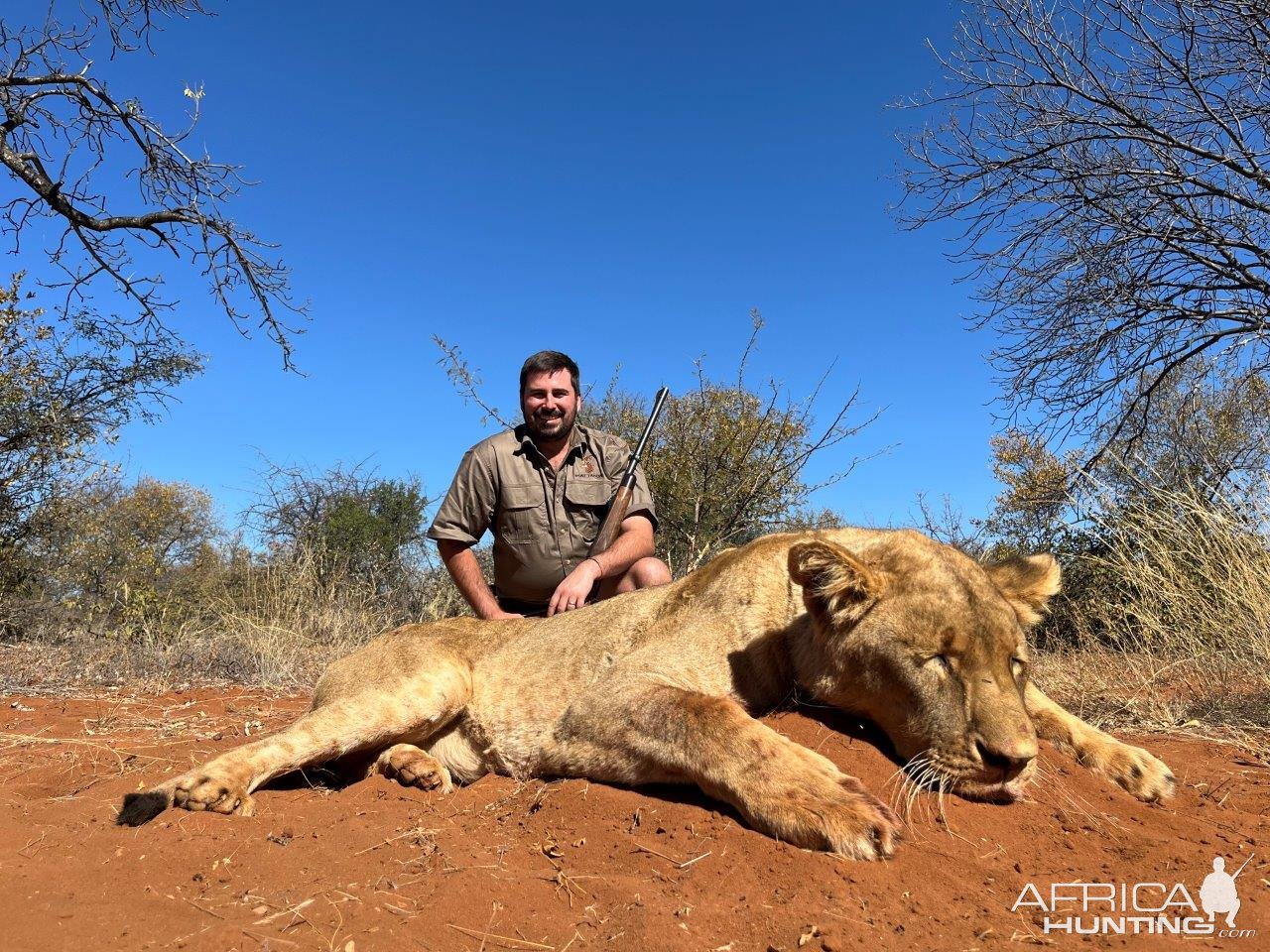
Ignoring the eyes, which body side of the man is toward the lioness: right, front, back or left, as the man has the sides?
front

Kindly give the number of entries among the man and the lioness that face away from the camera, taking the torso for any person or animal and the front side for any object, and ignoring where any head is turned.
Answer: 0

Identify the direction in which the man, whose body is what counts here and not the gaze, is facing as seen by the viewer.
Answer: toward the camera
